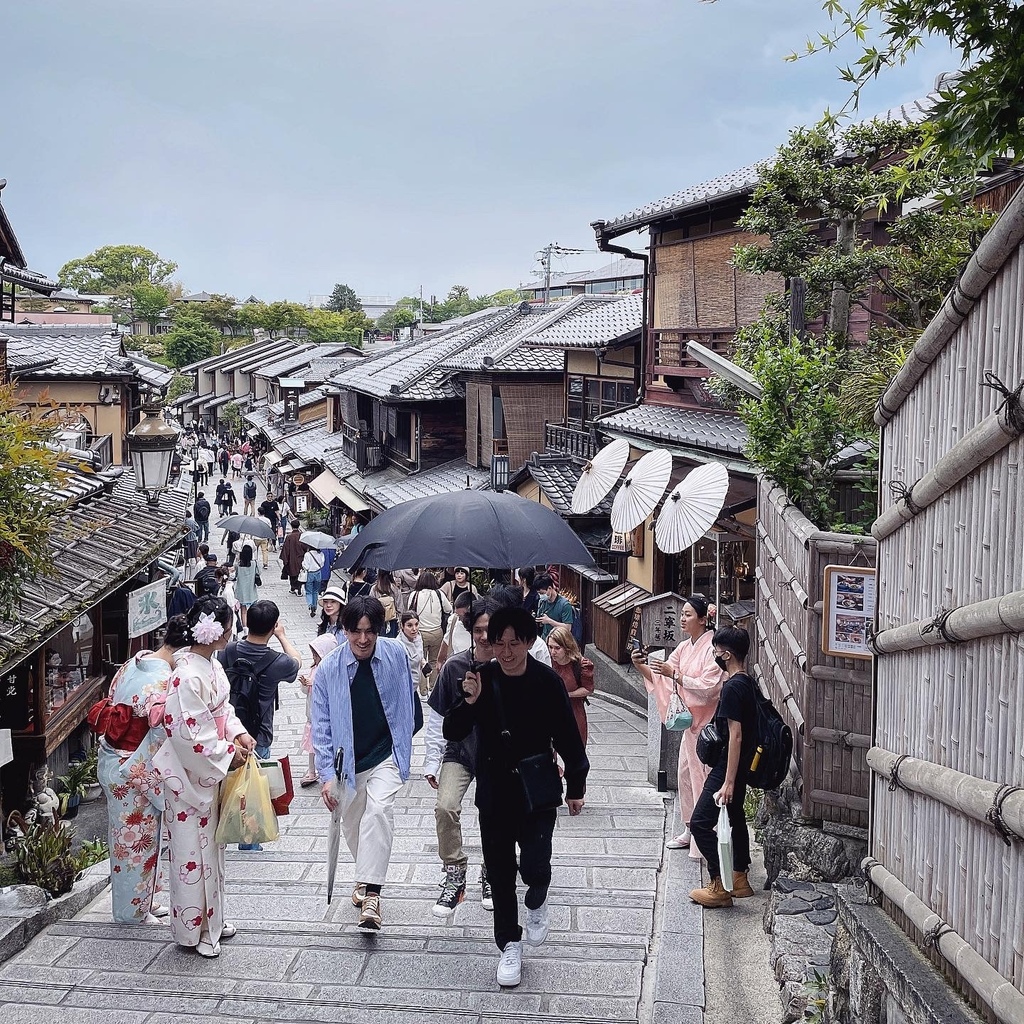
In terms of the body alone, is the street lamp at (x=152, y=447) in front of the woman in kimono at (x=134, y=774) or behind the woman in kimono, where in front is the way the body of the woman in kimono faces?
in front

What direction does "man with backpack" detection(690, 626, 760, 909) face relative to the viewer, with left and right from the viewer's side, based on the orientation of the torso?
facing to the left of the viewer

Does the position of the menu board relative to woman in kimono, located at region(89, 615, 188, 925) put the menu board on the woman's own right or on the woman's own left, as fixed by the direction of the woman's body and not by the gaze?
on the woman's own right

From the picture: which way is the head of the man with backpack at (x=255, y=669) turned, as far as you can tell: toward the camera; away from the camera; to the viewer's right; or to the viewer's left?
away from the camera

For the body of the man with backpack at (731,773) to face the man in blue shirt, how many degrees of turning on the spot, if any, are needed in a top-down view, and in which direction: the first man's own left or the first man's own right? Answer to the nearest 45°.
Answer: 0° — they already face them

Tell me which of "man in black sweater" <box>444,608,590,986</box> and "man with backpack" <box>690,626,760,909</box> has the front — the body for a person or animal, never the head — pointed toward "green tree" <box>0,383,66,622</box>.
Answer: the man with backpack

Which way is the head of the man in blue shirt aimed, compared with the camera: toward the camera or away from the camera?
toward the camera

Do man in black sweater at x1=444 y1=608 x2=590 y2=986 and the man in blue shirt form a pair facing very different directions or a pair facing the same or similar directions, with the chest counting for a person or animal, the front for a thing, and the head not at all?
same or similar directions

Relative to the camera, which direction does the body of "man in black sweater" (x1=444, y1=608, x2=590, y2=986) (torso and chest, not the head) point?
toward the camera
